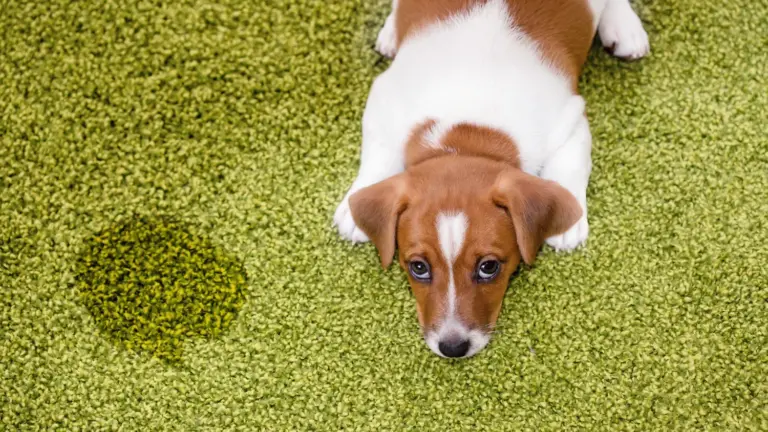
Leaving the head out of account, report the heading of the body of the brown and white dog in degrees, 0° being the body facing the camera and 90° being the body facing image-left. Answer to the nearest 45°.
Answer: approximately 0°
